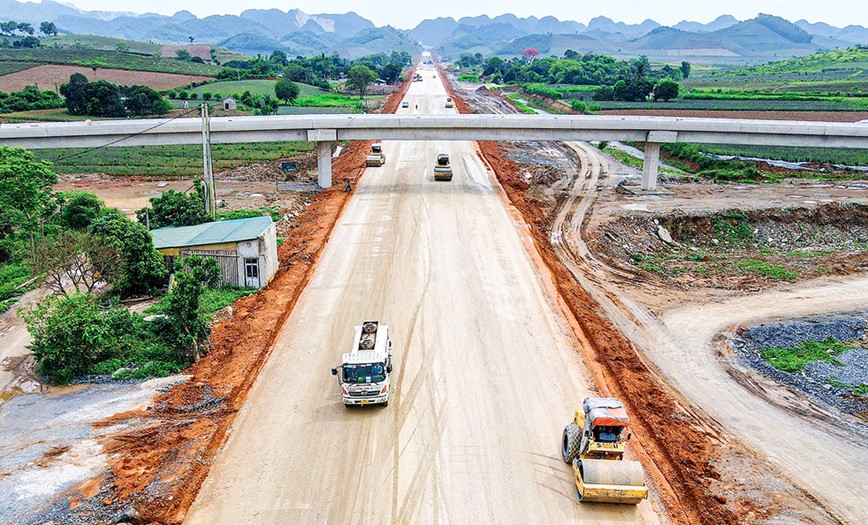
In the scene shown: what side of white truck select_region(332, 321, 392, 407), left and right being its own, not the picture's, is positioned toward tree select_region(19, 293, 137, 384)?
right

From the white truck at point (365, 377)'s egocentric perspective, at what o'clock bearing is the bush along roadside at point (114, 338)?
The bush along roadside is roughly at 4 o'clock from the white truck.

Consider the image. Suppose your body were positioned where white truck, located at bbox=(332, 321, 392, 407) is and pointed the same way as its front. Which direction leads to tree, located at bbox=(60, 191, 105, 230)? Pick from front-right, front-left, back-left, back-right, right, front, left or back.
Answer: back-right

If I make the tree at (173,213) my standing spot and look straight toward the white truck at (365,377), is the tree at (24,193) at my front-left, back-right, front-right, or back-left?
back-right

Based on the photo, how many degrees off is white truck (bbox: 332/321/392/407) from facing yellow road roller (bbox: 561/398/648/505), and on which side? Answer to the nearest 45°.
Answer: approximately 45° to its left

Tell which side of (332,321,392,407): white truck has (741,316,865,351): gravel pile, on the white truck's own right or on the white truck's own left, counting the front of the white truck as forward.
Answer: on the white truck's own left

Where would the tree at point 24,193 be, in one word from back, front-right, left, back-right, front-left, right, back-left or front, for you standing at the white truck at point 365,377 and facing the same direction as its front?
back-right

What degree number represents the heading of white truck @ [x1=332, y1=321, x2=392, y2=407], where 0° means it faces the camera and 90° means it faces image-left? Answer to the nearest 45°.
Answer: approximately 0°

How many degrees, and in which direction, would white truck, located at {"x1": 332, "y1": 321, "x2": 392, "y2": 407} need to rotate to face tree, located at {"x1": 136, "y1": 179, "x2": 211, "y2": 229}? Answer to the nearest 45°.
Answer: approximately 135° to its right

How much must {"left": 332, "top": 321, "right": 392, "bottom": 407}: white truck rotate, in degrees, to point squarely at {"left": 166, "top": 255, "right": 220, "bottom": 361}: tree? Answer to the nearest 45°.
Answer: approximately 135° to its right
